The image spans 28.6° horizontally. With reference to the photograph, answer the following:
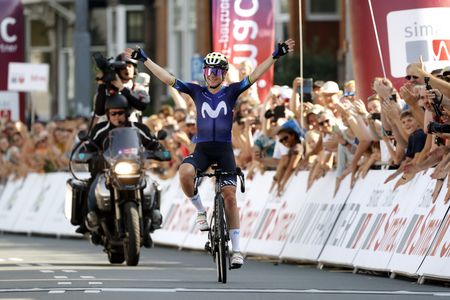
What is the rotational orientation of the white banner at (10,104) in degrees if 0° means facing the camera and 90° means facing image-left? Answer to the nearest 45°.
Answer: approximately 0°

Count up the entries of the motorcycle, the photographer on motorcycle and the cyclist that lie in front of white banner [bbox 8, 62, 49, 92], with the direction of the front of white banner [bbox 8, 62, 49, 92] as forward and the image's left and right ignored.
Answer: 3

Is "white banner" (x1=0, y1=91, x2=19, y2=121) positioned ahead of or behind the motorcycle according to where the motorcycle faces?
behind

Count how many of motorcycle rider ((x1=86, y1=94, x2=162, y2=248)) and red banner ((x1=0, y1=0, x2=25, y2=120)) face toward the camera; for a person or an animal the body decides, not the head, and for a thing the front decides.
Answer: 2

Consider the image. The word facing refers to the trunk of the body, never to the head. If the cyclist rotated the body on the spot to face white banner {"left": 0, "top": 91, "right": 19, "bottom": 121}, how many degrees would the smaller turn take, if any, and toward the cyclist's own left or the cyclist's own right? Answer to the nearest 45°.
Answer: approximately 180°

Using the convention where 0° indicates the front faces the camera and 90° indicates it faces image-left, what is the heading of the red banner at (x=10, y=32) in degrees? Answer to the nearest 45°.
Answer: approximately 0°
